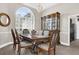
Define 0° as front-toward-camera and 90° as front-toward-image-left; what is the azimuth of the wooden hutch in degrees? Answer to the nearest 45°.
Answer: approximately 45°

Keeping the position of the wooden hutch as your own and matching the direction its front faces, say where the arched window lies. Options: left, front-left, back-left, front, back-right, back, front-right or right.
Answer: front-right
